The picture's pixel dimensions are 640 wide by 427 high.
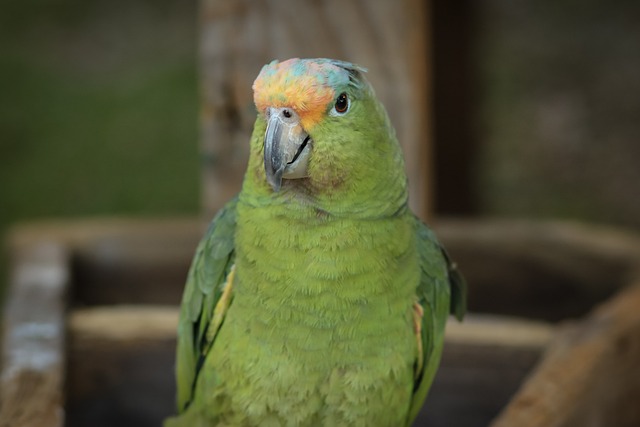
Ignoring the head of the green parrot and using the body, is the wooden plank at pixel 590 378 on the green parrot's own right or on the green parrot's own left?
on the green parrot's own left

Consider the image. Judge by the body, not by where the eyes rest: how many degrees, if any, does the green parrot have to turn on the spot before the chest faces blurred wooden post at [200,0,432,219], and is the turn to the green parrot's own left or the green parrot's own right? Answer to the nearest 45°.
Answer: approximately 180°

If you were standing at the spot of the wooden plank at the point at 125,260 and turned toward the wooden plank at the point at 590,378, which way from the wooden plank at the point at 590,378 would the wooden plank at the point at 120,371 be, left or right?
right

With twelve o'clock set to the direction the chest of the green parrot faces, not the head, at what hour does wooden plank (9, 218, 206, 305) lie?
The wooden plank is roughly at 5 o'clock from the green parrot.

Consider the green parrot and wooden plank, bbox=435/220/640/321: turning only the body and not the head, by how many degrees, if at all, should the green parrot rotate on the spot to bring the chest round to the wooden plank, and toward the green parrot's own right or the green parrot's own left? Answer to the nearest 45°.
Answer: approximately 135° to the green parrot's own left

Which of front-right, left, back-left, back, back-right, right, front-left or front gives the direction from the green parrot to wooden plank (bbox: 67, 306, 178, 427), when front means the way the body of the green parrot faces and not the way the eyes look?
back-right

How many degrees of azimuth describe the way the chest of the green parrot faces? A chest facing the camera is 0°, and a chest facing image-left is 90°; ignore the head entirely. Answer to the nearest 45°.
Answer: approximately 0°

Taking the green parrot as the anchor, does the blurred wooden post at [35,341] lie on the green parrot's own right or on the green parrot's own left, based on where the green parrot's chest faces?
on the green parrot's own right

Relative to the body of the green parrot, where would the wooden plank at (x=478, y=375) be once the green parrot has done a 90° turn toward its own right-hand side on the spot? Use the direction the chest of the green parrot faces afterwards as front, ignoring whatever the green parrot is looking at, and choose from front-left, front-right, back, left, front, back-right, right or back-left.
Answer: back-right
